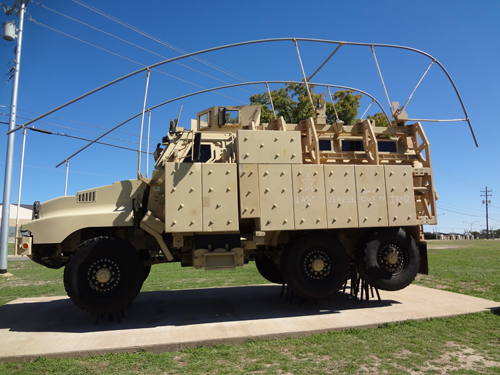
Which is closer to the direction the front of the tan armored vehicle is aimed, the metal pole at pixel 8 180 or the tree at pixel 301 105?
the metal pole

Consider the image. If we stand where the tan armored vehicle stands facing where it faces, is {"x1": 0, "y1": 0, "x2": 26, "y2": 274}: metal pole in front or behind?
in front

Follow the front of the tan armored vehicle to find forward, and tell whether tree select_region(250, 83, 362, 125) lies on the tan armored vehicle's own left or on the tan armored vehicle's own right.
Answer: on the tan armored vehicle's own right

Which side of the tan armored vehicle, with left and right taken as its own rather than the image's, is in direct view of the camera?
left
